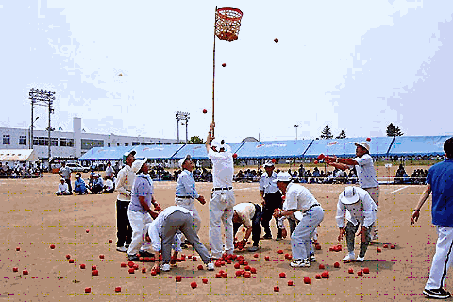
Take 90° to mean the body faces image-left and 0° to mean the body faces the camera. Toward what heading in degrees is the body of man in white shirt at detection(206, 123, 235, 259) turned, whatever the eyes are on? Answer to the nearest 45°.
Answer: approximately 180°

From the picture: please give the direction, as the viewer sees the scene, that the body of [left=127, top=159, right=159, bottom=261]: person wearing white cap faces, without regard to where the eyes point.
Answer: to the viewer's right

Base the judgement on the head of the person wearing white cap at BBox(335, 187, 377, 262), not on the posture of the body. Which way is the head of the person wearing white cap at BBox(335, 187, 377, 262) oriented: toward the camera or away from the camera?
toward the camera

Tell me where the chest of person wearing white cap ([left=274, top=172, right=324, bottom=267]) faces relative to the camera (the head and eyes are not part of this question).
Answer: to the viewer's left

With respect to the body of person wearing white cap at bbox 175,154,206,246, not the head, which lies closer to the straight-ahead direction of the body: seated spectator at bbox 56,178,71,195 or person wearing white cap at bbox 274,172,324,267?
the person wearing white cap

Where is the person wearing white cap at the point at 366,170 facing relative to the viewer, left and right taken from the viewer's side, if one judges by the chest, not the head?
facing to the left of the viewer

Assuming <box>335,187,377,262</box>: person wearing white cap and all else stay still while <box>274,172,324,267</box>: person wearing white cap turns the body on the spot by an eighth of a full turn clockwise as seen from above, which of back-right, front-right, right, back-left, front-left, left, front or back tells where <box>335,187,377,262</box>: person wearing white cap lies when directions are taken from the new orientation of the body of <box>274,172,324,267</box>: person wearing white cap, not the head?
back-right

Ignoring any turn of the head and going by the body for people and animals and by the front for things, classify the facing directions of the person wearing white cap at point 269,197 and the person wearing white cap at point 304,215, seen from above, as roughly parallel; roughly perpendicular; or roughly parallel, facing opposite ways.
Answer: roughly perpendicular

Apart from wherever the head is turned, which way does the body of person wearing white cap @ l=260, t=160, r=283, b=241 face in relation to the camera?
toward the camera

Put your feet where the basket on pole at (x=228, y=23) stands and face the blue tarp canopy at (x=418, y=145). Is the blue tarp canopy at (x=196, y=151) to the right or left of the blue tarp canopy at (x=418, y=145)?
left

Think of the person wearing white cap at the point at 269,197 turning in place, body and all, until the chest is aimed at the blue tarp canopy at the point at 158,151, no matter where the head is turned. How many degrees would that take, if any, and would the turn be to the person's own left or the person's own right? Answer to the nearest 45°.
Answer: approximately 180°

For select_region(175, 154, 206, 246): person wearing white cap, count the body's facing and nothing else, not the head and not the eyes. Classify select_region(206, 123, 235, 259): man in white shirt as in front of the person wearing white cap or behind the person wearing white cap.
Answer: in front

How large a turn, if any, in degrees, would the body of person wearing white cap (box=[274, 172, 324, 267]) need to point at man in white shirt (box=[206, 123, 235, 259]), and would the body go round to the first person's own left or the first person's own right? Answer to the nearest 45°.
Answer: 0° — they already face them

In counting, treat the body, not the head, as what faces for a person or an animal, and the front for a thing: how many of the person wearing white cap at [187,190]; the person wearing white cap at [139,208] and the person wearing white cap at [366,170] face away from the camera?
0
